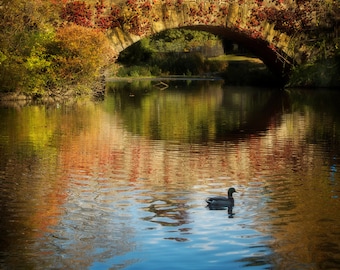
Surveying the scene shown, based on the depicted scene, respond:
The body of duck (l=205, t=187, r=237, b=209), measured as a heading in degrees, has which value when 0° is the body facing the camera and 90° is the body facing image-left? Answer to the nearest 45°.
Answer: approximately 270°

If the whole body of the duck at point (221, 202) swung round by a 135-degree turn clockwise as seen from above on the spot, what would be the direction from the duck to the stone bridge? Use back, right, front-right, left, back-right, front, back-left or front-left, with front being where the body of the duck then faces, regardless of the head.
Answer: back-right
